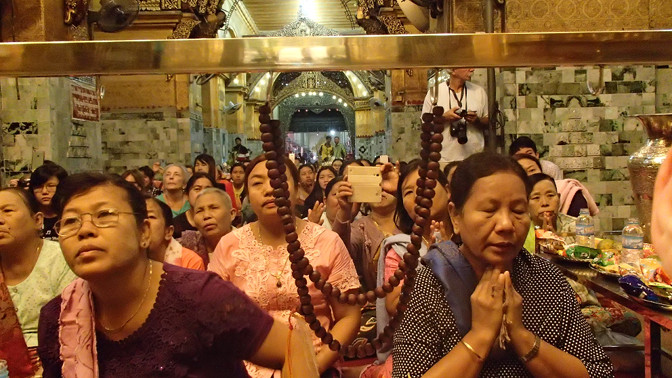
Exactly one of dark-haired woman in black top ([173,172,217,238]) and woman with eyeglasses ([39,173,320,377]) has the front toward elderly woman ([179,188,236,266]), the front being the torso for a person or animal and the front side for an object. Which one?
dark-haired woman in black top ([173,172,217,238])

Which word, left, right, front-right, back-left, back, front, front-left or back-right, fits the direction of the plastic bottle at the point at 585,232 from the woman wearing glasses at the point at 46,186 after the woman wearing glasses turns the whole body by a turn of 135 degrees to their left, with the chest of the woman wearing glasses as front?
right

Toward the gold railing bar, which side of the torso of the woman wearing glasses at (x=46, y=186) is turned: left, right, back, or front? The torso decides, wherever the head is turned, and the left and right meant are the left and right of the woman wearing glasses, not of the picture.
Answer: front

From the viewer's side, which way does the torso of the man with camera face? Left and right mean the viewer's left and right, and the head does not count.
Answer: facing the viewer

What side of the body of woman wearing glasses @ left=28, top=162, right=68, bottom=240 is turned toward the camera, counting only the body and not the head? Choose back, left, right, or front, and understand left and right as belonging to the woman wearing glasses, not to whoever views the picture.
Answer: front

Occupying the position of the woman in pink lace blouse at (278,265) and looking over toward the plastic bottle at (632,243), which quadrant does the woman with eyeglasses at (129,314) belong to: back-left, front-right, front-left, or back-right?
back-right

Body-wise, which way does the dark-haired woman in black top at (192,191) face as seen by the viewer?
toward the camera

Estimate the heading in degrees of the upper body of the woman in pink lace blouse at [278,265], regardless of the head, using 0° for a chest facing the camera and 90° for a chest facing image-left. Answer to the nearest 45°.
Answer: approximately 0°

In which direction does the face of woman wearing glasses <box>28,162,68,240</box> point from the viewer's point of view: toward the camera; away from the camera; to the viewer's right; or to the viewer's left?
toward the camera

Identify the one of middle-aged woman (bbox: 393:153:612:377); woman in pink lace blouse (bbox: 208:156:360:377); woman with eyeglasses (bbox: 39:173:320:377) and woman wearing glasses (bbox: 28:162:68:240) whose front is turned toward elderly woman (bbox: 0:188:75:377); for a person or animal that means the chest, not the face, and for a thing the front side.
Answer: woman wearing glasses (bbox: 28:162:68:240)

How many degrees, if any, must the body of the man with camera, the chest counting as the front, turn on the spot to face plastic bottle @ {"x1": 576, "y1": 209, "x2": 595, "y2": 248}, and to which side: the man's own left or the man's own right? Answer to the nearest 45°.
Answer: approximately 45° to the man's own left
